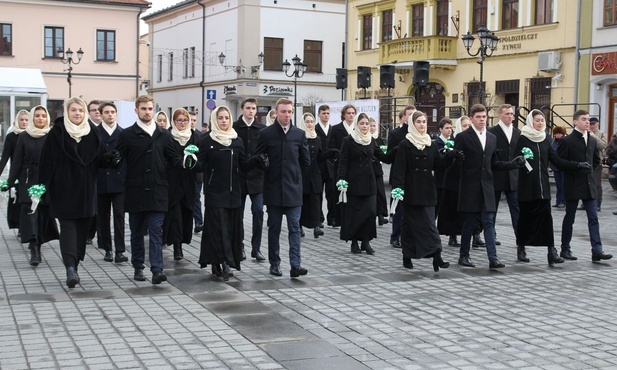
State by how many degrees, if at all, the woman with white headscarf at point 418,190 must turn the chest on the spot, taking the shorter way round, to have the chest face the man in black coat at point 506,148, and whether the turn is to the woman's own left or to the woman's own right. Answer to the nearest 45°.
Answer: approximately 90° to the woman's own left

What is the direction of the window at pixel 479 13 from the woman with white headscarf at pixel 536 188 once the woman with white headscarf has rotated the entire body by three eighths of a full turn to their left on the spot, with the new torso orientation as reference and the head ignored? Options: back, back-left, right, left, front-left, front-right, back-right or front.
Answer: front

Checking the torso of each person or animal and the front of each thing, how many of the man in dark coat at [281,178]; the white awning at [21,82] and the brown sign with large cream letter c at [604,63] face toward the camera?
3

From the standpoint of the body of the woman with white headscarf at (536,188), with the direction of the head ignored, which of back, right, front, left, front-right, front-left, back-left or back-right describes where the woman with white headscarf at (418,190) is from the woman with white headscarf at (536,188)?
right

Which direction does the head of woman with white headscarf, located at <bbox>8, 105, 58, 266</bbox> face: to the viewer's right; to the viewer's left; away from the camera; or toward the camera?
toward the camera

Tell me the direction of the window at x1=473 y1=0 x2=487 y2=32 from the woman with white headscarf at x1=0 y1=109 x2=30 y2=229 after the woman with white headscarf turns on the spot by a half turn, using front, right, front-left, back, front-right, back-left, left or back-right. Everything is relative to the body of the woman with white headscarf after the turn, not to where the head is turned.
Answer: right

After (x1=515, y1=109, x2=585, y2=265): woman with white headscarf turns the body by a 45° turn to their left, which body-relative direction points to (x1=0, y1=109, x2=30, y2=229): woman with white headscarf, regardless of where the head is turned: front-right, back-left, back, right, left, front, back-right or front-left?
back

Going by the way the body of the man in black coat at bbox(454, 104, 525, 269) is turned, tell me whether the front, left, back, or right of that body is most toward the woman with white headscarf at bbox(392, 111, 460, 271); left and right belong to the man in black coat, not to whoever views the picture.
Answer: right

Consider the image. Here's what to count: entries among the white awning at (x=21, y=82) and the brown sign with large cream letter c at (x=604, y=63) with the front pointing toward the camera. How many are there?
2

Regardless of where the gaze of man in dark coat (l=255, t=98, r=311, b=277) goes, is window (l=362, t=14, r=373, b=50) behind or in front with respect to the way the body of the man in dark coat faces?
behind

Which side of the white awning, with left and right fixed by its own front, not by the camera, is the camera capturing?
front

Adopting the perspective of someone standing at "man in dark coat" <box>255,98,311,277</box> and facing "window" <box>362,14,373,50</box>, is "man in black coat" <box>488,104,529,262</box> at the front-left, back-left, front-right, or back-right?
front-right

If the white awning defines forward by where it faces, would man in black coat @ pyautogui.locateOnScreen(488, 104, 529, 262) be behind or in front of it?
in front

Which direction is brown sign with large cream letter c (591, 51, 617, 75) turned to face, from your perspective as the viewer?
facing the viewer

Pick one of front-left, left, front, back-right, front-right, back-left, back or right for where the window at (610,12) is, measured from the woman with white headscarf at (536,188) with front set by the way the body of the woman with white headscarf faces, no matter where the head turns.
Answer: back-left

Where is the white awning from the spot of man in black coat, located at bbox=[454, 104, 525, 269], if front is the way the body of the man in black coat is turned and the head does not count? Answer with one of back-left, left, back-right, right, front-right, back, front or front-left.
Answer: back
